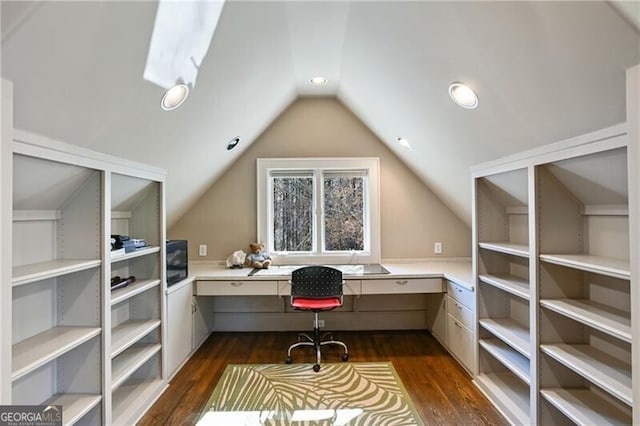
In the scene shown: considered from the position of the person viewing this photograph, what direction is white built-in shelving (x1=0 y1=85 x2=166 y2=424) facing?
facing the viewer and to the right of the viewer

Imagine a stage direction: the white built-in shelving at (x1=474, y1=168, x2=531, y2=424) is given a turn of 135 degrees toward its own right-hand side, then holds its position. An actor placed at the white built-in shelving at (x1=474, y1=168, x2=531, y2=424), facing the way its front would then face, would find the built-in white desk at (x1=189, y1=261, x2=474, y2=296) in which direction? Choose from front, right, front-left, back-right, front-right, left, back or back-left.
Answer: left

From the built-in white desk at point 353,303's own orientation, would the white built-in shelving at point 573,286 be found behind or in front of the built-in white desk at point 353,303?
in front

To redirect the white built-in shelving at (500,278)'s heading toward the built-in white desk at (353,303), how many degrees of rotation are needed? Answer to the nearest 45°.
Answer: approximately 45° to its right

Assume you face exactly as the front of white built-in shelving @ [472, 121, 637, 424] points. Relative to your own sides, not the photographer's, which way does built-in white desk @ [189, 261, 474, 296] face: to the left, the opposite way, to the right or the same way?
to the left

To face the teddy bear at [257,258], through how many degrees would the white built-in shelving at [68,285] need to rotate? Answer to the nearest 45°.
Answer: approximately 90° to its left

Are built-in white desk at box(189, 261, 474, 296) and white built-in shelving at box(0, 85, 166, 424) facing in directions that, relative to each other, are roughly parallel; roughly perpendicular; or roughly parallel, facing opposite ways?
roughly perpendicular

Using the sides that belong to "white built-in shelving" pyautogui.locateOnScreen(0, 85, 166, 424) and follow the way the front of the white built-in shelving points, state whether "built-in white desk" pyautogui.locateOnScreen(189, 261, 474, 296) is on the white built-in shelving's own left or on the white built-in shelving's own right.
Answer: on the white built-in shelving's own left

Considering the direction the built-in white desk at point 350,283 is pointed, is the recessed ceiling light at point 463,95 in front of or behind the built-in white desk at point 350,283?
in front

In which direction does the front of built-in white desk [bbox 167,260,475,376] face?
toward the camera

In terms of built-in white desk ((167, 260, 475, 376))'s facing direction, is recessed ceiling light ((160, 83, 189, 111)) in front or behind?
in front

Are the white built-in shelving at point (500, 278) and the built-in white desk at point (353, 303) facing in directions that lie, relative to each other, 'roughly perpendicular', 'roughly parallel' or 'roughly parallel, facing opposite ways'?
roughly perpendicular

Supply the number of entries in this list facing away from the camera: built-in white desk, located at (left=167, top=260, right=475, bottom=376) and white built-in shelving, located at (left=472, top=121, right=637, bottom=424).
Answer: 0
